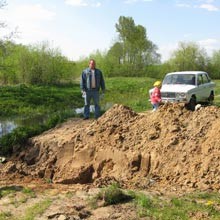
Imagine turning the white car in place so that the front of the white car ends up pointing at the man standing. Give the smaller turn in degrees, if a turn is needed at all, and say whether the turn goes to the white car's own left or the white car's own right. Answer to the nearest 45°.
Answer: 0° — it already faces them

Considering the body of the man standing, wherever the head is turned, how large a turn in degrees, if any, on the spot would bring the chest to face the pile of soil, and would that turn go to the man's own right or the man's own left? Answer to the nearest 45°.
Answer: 0° — they already face it

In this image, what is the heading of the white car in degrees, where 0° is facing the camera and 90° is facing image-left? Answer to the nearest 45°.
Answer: approximately 45°

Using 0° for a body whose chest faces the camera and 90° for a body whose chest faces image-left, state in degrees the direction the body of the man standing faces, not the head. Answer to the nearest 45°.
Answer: approximately 0°
